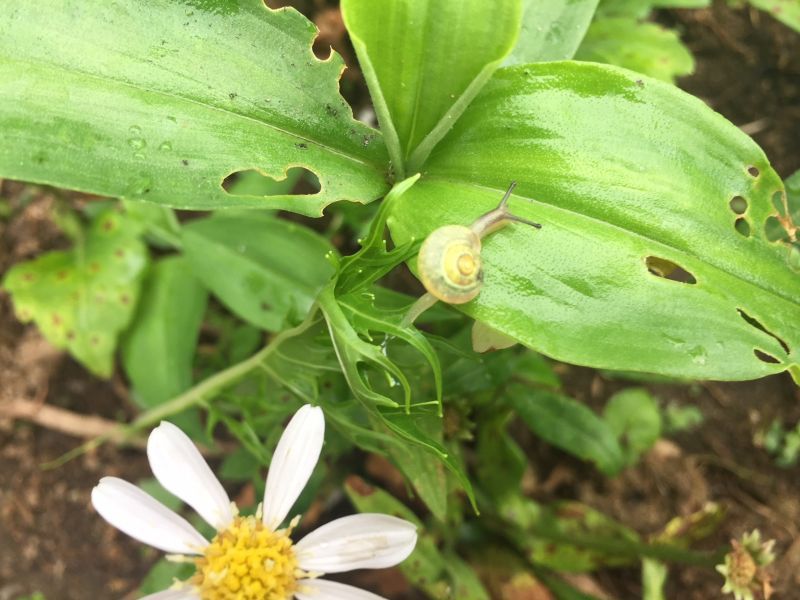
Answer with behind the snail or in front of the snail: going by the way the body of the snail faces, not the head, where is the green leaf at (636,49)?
in front

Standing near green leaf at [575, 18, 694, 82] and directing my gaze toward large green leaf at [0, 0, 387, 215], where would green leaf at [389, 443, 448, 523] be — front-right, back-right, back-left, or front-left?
front-left

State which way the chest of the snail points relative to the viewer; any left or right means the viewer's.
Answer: facing away from the viewer and to the right of the viewer
